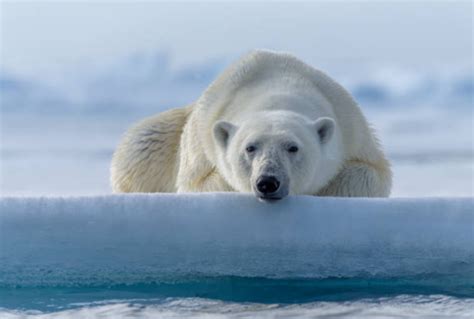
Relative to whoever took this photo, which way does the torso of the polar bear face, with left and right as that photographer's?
facing the viewer
